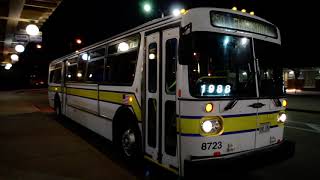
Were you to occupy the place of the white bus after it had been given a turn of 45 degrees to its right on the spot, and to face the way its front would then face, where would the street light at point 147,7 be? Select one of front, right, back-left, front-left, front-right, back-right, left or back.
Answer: back

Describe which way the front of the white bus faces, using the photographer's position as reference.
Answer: facing the viewer and to the right of the viewer
